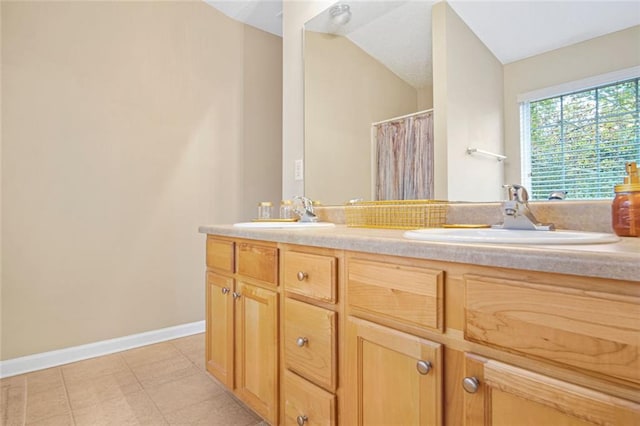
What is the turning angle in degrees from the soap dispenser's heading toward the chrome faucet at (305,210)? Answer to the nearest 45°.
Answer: approximately 45° to its right

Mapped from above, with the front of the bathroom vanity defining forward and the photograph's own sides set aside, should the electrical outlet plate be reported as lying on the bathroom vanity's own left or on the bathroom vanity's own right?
on the bathroom vanity's own right

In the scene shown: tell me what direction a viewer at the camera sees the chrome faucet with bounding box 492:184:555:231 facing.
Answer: facing the viewer and to the left of the viewer

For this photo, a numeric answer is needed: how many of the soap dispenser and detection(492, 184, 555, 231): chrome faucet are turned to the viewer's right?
0
